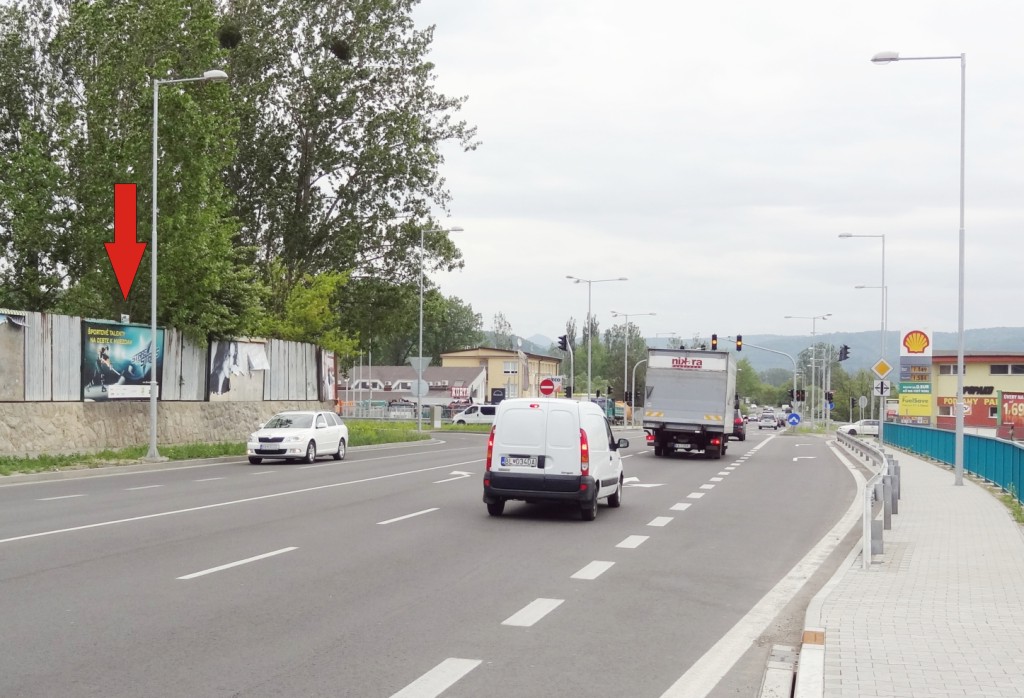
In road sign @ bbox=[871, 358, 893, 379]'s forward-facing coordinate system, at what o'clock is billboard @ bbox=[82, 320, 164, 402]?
The billboard is roughly at 2 o'clock from the road sign.

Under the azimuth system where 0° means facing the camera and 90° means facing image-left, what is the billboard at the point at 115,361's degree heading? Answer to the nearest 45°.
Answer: approximately 315°

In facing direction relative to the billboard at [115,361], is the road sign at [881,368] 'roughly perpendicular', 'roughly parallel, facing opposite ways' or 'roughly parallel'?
roughly perpendicular

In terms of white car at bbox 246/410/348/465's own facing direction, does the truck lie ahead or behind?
behind

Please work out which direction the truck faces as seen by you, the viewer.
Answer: facing away from the viewer

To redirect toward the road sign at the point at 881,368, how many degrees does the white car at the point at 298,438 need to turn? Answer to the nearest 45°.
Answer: approximately 135° to its left

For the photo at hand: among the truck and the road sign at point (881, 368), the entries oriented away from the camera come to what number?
1

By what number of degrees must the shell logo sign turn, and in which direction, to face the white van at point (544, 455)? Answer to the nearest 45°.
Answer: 0° — it already faces it

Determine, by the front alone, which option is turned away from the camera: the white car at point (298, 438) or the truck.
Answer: the truck

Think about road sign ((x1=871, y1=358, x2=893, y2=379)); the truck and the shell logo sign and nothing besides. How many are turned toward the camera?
2

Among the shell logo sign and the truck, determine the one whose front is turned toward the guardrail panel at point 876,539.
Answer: the shell logo sign

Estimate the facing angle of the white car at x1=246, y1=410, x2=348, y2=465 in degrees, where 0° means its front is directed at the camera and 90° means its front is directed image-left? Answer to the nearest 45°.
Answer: approximately 45°

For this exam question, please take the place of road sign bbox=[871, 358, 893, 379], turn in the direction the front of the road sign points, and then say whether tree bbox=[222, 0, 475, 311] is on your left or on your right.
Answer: on your right
